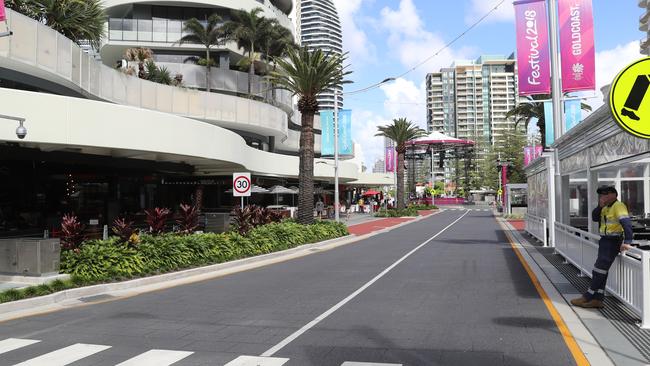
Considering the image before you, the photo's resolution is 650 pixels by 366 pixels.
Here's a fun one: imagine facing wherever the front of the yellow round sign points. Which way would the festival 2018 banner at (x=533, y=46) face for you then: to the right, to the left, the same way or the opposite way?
the same way

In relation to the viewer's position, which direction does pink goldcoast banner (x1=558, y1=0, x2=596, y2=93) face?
facing the viewer

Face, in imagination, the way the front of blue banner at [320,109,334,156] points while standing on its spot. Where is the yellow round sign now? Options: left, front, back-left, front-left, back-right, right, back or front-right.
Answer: front

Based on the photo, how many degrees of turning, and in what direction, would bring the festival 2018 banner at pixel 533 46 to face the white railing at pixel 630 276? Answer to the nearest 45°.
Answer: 0° — it already faces it

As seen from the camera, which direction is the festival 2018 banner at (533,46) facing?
toward the camera

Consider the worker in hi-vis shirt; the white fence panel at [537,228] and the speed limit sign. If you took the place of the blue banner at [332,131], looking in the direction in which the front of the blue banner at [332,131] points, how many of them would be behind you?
0

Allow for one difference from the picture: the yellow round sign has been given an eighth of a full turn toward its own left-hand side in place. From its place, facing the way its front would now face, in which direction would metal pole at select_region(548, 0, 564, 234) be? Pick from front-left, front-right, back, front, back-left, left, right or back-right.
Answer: back-left

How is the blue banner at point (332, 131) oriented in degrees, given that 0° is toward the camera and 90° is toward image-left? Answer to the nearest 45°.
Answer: approximately 0°

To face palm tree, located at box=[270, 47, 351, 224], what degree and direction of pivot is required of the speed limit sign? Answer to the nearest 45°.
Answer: approximately 135° to its left

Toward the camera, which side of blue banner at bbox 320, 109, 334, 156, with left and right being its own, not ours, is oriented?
front

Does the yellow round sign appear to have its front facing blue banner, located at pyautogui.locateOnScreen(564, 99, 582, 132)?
no

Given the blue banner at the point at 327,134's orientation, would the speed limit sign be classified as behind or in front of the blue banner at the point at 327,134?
in front
